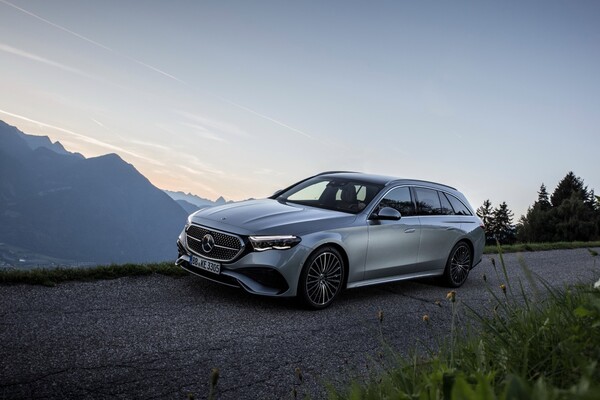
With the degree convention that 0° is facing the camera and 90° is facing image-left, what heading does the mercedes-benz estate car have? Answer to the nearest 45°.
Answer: approximately 45°
